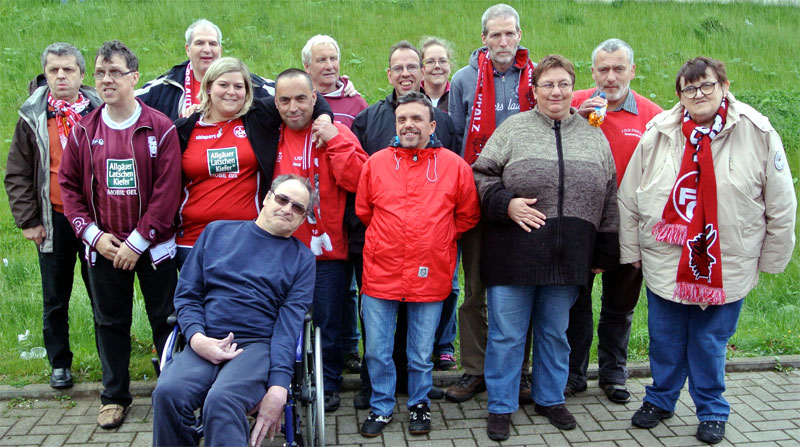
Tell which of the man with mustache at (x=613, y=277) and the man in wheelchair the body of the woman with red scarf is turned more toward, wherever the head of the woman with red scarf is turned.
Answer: the man in wheelchair

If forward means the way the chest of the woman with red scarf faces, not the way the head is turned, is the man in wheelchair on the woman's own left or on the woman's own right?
on the woman's own right

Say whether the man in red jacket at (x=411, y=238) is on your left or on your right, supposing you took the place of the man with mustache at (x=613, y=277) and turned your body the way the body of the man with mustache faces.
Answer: on your right
